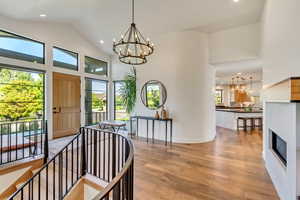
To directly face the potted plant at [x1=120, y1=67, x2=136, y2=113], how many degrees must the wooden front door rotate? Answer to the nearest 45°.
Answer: approximately 45° to its left

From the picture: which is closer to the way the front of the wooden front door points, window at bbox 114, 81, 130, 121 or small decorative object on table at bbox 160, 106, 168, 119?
the small decorative object on table

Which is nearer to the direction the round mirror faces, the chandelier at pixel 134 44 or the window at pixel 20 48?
the chandelier

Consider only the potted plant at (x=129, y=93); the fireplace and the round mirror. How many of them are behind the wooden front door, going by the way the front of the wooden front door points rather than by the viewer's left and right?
0

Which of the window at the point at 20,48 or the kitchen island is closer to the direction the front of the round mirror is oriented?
the window

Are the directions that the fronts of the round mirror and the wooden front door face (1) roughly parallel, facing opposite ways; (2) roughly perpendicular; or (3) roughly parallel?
roughly perpendicular

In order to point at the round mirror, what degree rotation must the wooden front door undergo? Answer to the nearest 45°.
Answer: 0° — it already faces it

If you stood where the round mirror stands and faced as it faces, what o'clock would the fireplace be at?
The fireplace is roughly at 11 o'clock from the round mirror.

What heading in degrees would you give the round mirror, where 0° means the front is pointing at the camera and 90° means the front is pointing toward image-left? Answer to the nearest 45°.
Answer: approximately 0°

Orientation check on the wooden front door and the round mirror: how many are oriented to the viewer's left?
0

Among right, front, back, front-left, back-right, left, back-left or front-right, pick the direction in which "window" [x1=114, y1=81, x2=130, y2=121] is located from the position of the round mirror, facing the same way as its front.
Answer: back-right

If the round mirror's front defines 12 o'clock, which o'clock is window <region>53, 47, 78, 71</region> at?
The window is roughly at 3 o'clock from the round mirror.

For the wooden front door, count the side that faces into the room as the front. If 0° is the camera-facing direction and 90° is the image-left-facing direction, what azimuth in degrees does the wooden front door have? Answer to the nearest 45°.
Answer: approximately 315°

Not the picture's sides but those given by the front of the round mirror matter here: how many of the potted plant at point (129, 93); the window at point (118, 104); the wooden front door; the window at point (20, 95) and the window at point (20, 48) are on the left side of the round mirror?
0

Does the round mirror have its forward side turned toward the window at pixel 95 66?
no

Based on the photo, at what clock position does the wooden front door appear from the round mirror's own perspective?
The wooden front door is roughly at 3 o'clock from the round mirror.
